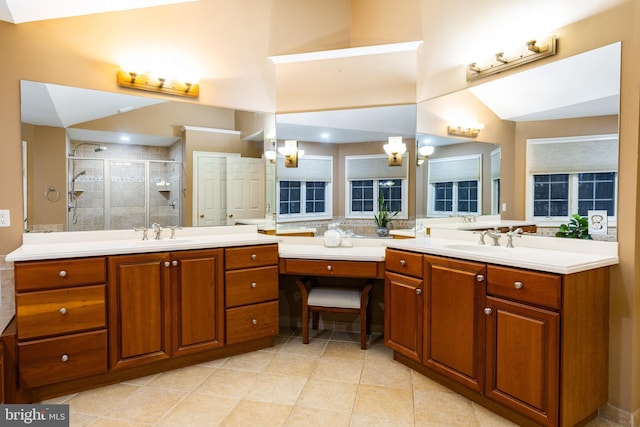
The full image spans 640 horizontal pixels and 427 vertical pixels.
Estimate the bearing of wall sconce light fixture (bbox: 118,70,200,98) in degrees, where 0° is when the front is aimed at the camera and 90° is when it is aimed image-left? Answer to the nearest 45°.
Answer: approximately 315°

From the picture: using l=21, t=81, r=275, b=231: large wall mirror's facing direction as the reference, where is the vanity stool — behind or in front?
in front

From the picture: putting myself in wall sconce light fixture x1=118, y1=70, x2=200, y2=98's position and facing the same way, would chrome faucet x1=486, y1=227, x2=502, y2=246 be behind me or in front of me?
in front

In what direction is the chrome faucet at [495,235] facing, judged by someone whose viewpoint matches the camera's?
facing the viewer and to the left of the viewer

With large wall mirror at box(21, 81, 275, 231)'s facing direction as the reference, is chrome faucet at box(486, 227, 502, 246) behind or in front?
in front

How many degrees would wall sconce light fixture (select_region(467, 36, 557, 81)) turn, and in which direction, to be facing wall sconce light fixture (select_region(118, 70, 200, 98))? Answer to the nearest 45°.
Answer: approximately 45° to its right

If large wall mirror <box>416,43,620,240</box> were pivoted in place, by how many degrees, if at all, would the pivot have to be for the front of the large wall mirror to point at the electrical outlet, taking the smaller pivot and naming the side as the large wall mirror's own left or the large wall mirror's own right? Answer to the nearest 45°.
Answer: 0° — it already faces it

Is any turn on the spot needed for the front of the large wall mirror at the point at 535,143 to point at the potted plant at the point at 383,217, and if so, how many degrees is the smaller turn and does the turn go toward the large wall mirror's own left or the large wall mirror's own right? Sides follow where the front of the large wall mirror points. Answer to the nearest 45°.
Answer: approximately 45° to the large wall mirror's own right

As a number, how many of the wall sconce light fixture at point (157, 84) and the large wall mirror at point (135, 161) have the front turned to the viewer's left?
0

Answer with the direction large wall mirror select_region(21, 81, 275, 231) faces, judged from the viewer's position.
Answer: facing the viewer and to the right of the viewer

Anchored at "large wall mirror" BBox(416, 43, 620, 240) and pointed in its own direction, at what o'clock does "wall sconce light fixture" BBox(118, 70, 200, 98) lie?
The wall sconce light fixture is roughly at 1 o'clock from the large wall mirror.
